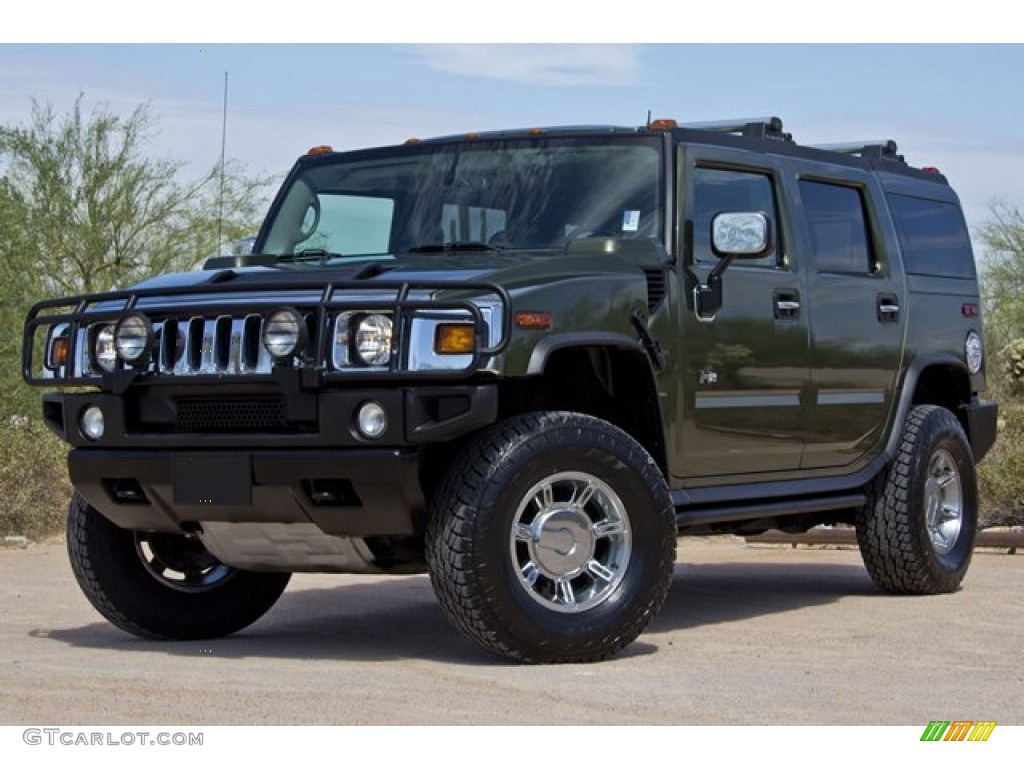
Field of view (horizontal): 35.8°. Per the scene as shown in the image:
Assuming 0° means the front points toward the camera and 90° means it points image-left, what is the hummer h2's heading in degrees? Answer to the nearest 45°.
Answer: approximately 45°

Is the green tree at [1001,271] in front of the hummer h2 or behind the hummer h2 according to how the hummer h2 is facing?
behind
